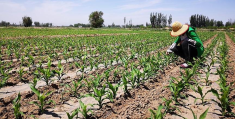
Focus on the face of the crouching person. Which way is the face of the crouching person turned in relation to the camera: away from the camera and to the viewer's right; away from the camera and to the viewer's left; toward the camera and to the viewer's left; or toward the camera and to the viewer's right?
toward the camera and to the viewer's left

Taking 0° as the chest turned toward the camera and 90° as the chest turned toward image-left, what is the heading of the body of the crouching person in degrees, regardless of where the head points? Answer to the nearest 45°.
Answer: approximately 45°

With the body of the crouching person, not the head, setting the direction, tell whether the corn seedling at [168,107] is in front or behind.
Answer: in front
